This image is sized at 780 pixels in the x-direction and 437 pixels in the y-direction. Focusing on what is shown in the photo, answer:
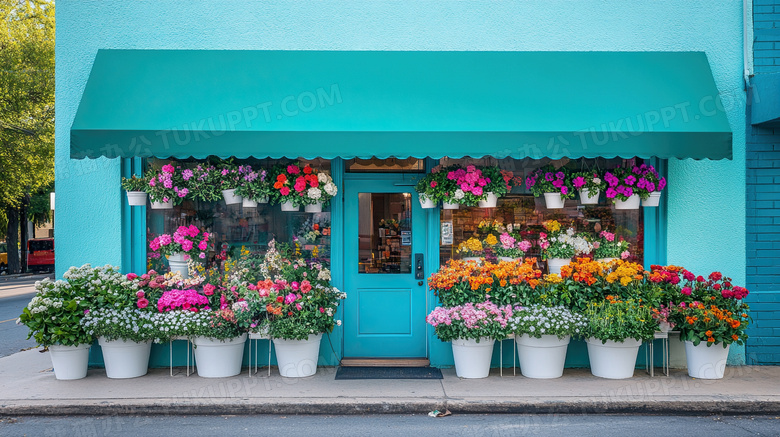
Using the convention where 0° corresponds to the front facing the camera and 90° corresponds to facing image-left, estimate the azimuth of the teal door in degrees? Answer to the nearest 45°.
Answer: approximately 0°

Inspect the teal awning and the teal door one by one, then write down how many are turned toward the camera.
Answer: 2

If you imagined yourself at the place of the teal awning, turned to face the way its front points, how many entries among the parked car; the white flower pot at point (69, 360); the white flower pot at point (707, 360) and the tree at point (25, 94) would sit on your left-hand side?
1

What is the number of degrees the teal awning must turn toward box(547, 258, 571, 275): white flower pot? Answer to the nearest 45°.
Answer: approximately 90° to its left

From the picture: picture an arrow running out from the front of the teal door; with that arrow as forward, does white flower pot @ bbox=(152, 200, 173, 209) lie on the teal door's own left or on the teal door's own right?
on the teal door's own right

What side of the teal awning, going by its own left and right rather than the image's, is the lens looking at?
front

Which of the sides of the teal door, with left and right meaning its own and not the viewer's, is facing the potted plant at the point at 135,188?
right

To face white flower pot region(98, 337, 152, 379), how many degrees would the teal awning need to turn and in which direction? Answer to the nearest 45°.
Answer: approximately 90° to its right

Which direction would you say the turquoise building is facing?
toward the camera
